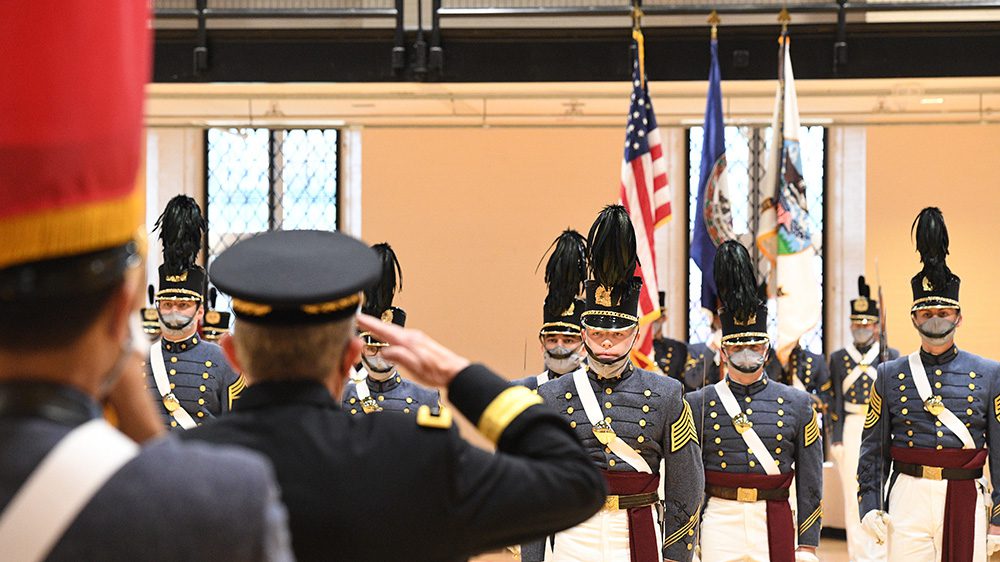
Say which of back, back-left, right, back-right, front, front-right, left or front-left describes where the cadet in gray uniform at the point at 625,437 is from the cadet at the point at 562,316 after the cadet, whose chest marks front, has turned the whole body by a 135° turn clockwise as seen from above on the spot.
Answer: back-left

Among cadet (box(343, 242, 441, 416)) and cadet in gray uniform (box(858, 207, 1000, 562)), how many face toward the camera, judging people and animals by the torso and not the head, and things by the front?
2

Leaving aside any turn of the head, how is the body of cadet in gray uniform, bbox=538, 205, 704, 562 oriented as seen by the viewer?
toward the camera

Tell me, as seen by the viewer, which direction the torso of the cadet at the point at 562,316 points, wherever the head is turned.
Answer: toward the camera

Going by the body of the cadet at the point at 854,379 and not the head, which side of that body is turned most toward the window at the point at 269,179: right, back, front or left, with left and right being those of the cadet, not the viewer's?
right

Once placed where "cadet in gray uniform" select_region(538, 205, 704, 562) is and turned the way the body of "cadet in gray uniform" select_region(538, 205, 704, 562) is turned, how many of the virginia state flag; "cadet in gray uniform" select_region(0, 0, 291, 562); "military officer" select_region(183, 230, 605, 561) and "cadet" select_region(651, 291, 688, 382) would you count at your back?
2

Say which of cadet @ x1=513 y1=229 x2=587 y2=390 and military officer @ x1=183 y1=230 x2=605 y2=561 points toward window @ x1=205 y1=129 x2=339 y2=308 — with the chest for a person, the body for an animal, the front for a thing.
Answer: military officer @ x1=183 y1=230 x2=605 y2=561

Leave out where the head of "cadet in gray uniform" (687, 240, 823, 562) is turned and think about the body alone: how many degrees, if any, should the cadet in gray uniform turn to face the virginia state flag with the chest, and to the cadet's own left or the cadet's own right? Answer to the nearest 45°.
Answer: approximately 180°

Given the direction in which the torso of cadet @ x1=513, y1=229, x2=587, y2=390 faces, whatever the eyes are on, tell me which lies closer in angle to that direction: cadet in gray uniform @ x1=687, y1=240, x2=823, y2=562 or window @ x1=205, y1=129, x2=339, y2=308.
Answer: the cadet in gray uniform

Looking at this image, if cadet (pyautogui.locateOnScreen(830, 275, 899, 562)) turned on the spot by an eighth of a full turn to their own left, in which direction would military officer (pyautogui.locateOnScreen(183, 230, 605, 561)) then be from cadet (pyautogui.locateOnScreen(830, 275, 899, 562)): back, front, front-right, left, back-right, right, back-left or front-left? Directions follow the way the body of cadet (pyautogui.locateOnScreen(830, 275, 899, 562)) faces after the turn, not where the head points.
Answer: front-right

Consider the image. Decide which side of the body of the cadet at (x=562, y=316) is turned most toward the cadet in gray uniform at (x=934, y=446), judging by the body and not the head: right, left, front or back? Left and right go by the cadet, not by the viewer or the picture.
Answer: left

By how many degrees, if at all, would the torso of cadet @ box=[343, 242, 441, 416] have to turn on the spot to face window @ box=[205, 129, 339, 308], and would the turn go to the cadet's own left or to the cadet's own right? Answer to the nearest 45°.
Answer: approximately 180°

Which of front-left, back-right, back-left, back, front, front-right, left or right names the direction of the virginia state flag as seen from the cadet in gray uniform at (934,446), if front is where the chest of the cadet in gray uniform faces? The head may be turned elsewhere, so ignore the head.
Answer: back-right
